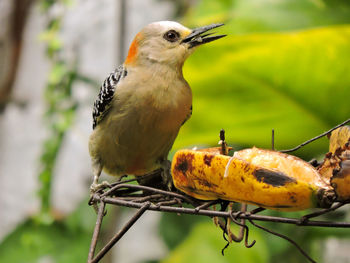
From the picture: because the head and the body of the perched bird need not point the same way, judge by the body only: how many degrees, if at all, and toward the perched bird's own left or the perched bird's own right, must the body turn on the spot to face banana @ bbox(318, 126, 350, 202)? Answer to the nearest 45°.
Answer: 0° — it already faces it

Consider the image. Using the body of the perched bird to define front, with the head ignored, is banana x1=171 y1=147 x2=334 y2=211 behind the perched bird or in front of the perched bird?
in front

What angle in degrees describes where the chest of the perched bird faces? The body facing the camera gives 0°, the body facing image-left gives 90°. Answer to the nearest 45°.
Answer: approximately 315°
